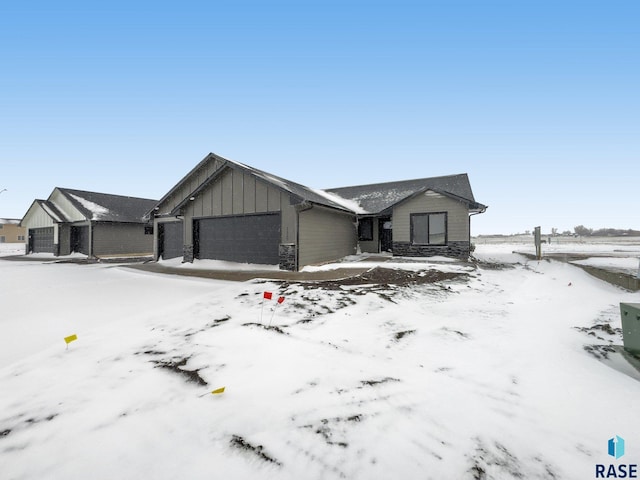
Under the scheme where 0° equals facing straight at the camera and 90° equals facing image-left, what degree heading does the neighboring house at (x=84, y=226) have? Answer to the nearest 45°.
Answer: approximately 45°

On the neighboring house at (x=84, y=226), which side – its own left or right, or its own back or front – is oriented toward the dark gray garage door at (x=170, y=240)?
left

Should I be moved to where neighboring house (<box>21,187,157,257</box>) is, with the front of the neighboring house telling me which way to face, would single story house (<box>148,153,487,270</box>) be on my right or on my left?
on my left

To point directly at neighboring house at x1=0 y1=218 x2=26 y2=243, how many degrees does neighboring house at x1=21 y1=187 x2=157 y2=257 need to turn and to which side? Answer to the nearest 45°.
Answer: approximately 135° to its right
